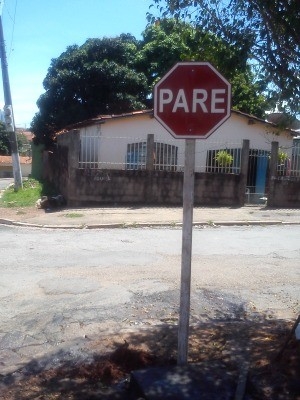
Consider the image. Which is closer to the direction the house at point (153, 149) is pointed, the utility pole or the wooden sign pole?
the wooden sign pole

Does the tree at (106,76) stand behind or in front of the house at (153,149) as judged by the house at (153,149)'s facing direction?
behind

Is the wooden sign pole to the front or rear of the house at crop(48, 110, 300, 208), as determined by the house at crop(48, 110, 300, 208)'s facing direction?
to the front

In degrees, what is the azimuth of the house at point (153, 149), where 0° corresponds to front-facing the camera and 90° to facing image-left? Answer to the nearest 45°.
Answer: approximately 0°

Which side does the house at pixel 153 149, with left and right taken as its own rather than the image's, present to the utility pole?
right

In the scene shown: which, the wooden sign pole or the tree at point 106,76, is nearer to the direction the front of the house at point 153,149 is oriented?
the wooden sign pole
